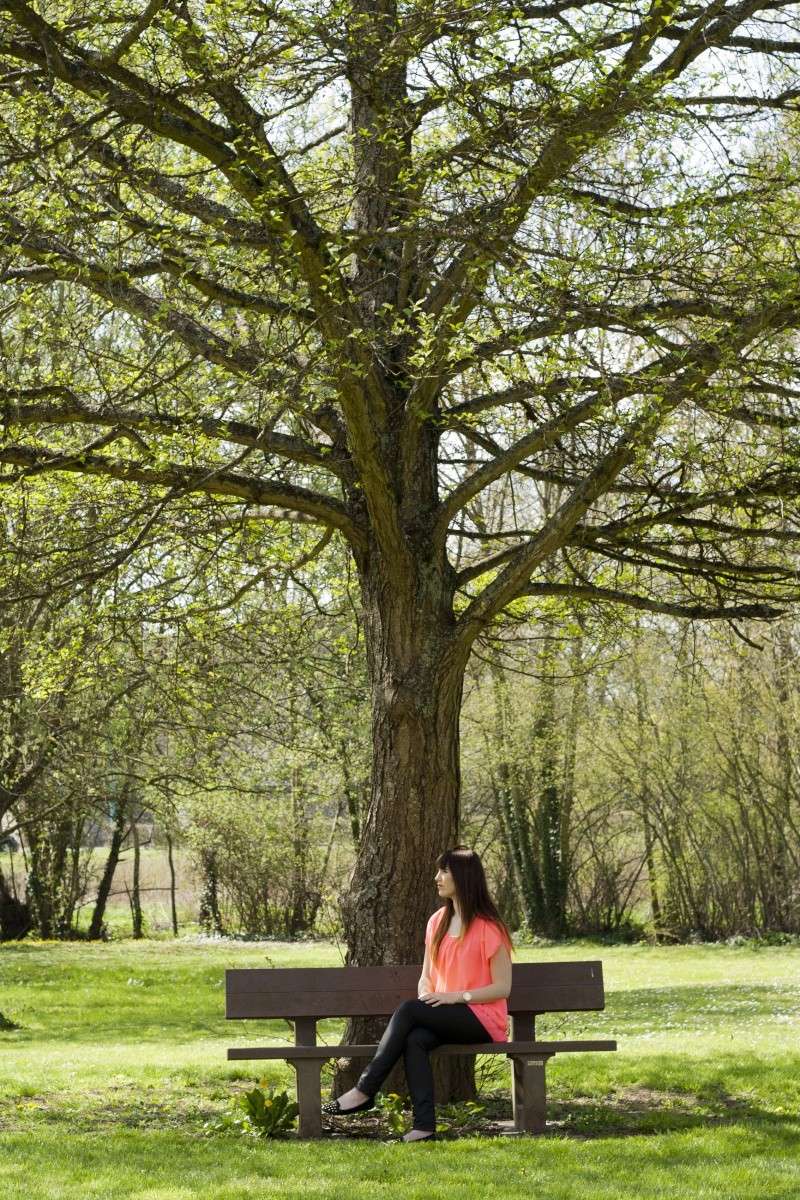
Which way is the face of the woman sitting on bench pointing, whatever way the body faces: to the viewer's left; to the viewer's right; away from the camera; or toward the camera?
to the viewer's left

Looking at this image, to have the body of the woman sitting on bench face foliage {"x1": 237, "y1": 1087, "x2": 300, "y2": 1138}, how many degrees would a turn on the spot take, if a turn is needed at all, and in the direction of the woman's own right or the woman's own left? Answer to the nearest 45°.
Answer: approximately 45° to the woman's own right

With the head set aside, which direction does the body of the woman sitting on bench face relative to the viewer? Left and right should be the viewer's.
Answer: facing the viewer and to the left of the viewer
